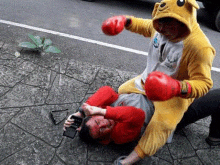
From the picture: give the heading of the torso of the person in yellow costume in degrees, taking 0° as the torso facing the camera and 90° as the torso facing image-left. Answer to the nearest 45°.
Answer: approximately 45°

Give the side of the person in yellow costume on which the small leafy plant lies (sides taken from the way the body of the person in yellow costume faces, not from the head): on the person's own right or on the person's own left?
on the person's own right
